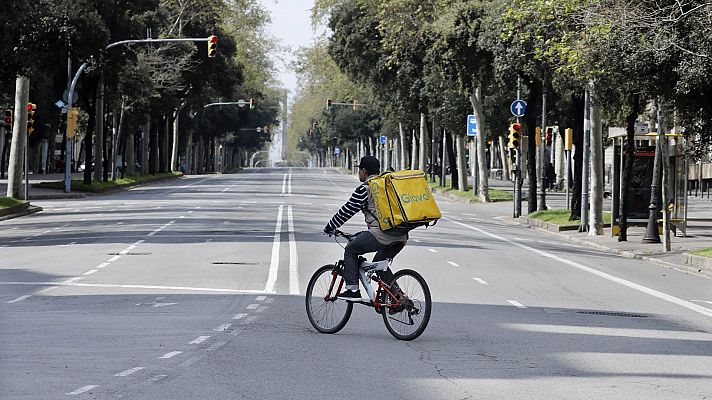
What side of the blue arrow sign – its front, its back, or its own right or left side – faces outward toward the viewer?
front

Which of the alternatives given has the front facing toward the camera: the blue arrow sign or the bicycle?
the blue arrow sign

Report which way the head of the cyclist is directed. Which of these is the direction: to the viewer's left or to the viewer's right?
to the viewer's left

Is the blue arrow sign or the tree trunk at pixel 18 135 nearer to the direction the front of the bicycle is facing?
the tree trunk

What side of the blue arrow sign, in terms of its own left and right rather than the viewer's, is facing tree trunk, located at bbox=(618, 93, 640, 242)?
front

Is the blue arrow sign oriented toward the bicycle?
yes

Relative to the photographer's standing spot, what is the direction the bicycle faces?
facing away from the viewer and to the left of the viewer

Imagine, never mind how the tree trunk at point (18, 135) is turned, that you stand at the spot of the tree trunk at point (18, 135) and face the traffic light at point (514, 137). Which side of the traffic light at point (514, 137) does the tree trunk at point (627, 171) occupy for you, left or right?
right

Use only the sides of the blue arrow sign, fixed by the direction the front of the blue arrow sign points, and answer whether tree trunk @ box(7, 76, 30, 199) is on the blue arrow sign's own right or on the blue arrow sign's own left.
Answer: on the blue arrow sign's own right

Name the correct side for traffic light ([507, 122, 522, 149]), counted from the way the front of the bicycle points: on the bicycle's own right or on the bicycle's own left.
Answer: on the bicycle's own right

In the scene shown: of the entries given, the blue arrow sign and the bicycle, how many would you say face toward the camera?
1

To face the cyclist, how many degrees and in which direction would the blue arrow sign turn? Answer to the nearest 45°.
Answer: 0° — it already faces them
